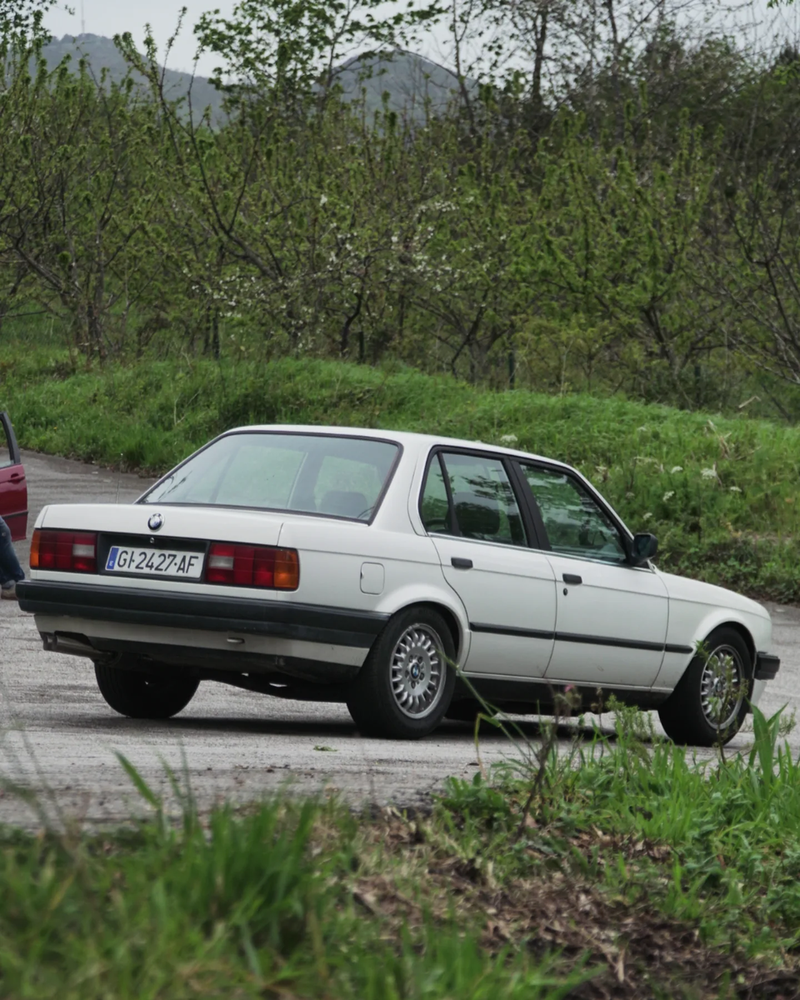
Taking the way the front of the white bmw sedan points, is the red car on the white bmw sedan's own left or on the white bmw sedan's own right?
on the white bmw sedan's own left

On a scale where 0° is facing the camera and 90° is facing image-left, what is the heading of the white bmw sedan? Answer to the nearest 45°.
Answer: approximately 225°
